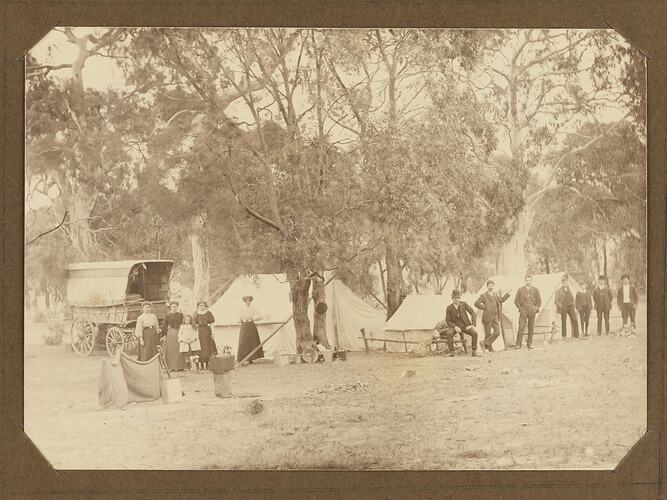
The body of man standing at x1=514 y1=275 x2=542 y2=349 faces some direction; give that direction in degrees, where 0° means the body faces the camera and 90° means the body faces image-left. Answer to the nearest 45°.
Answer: approximately 0°

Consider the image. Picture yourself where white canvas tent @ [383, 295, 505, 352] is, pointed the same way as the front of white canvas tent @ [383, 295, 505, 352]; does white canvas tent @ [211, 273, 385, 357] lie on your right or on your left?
on your right

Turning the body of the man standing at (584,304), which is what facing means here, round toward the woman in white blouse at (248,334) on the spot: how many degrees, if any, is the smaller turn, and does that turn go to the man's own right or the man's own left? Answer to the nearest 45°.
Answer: approximately 90° to the man's own right

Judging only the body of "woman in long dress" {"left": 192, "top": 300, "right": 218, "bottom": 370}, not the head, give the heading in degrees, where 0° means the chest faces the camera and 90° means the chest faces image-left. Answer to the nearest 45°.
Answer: approximately 0°
